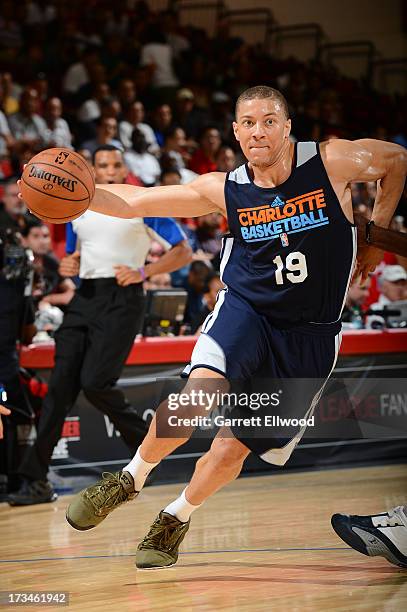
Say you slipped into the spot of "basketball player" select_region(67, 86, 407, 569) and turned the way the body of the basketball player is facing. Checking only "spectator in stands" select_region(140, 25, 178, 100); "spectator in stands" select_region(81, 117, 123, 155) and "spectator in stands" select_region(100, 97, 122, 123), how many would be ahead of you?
0

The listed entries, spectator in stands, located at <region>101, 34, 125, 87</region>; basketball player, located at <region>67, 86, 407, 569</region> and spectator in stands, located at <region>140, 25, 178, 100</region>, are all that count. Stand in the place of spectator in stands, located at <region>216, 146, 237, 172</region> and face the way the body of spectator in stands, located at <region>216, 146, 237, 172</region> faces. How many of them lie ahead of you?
1

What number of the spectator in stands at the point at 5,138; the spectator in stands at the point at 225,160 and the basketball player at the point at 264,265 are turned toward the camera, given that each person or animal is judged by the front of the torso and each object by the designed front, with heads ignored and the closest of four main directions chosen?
3

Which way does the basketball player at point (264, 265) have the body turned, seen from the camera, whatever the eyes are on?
toward the camera

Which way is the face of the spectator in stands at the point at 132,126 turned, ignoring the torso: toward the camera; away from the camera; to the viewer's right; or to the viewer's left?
toward the camera

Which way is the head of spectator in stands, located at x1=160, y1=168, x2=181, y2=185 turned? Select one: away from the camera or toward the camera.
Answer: toward the camera

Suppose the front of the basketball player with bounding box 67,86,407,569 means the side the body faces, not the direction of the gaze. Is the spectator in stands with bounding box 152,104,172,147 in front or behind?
behind

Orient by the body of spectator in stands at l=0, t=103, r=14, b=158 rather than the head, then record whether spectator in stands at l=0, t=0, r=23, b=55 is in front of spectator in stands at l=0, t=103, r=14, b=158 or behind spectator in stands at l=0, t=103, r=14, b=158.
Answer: behind

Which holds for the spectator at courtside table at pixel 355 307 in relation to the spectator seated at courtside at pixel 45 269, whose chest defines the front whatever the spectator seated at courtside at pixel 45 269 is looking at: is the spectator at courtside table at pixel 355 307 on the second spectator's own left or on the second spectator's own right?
on the second spectator's own left

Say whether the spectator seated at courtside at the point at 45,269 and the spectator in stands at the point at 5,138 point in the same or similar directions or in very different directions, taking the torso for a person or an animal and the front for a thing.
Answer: same or similar directions

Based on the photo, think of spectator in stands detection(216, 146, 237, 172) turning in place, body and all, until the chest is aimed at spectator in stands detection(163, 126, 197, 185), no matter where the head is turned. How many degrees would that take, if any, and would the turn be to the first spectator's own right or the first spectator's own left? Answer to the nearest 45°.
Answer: approximately 90° to the first spectator's own right

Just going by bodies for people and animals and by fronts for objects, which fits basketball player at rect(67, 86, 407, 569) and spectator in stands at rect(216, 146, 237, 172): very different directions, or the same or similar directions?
same or similar directions

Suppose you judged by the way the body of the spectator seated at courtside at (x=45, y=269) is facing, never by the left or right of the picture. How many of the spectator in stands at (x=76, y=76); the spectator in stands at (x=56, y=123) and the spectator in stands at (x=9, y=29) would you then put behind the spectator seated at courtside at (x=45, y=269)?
3

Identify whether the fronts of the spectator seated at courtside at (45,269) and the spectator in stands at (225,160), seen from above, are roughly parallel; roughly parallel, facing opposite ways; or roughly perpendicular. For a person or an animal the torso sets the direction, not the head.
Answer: roughly parallel

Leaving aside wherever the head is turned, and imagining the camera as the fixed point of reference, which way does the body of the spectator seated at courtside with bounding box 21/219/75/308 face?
toward the camera

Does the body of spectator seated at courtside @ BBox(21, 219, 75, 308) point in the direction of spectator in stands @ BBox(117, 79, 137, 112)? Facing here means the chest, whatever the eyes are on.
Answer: no
